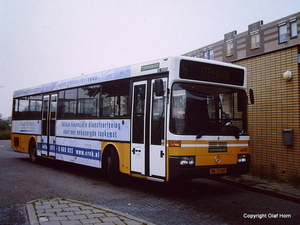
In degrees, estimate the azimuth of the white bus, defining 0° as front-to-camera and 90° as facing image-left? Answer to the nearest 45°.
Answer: approximately 315°
